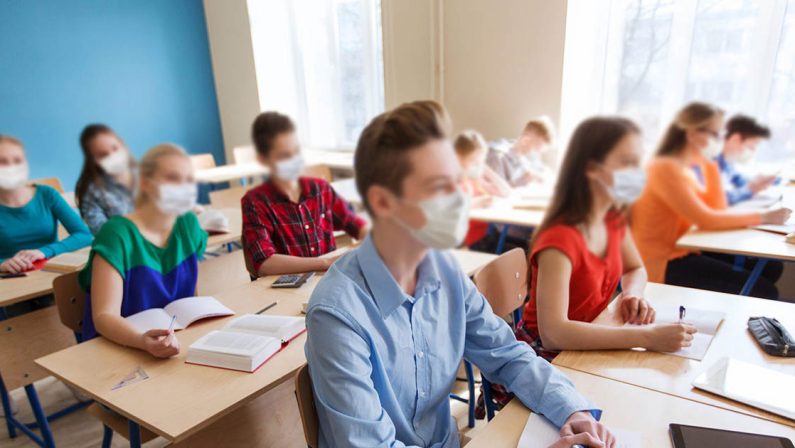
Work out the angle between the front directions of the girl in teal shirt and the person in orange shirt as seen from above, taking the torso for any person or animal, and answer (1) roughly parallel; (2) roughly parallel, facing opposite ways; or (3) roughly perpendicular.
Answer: roughly parallel

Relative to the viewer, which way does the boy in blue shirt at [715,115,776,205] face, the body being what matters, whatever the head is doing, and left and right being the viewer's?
facing to the right of the viewer

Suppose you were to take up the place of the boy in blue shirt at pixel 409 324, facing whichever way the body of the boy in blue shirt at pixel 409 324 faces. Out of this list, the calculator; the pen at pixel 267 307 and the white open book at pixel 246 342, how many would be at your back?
3

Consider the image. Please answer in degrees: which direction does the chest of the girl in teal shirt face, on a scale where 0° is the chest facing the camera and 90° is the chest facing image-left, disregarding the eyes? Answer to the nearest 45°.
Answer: approximately 0°

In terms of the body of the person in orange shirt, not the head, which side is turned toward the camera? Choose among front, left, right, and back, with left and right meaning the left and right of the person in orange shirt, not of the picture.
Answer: right

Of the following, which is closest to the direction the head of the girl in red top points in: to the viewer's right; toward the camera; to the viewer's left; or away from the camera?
to the viewer's right

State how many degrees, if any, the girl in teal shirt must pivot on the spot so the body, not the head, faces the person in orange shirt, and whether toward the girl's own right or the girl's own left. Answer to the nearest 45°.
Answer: approximately 45° to the girl's own left
